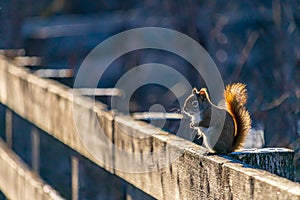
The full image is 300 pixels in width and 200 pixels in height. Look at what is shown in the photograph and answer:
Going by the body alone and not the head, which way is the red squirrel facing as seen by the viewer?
to the viewer's left

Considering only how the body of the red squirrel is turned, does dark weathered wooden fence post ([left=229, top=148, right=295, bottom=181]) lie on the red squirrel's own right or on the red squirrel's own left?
on the red squirrel's own left
